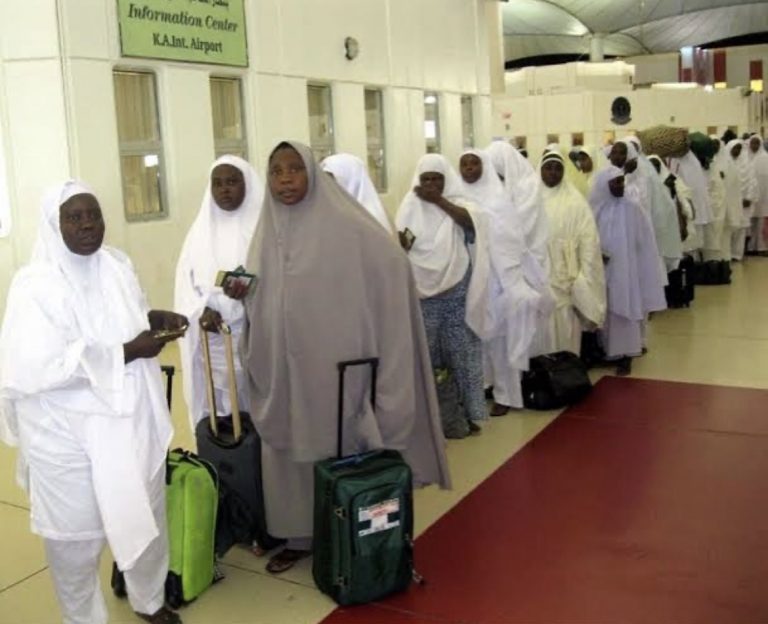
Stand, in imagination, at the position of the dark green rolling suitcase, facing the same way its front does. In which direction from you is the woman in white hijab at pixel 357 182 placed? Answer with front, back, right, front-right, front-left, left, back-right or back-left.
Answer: back-left

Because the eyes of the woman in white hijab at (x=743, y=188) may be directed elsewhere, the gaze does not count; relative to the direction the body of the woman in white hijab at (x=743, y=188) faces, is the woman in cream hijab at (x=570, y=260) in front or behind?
in front

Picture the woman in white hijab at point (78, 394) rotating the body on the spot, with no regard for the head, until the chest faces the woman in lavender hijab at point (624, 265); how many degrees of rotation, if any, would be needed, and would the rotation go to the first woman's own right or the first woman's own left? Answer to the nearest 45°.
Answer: approximately 90° to the first woman's own left

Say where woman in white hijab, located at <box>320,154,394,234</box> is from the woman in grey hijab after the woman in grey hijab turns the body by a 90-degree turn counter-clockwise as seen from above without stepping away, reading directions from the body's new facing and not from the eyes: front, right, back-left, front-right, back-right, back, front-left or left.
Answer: back-left

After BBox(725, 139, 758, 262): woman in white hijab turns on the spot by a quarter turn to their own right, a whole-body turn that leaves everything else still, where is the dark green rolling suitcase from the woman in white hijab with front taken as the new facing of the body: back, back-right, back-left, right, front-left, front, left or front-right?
back-left

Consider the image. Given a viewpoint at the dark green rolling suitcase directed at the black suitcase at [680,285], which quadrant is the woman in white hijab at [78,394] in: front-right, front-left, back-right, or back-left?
back-left

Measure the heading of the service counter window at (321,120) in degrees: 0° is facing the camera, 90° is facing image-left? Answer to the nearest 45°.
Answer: approximately 315°

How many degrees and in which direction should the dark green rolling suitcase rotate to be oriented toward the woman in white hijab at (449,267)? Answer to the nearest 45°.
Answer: approximately 135° to its left

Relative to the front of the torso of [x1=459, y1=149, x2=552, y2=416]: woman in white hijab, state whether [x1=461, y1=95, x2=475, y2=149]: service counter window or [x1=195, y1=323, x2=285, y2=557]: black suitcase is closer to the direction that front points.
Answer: the black suitcase

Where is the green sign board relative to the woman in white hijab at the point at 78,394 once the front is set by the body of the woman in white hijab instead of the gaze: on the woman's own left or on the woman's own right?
on the woman's own left

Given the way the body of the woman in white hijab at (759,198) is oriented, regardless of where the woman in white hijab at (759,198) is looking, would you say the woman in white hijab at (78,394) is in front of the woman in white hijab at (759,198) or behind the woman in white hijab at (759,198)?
in front
